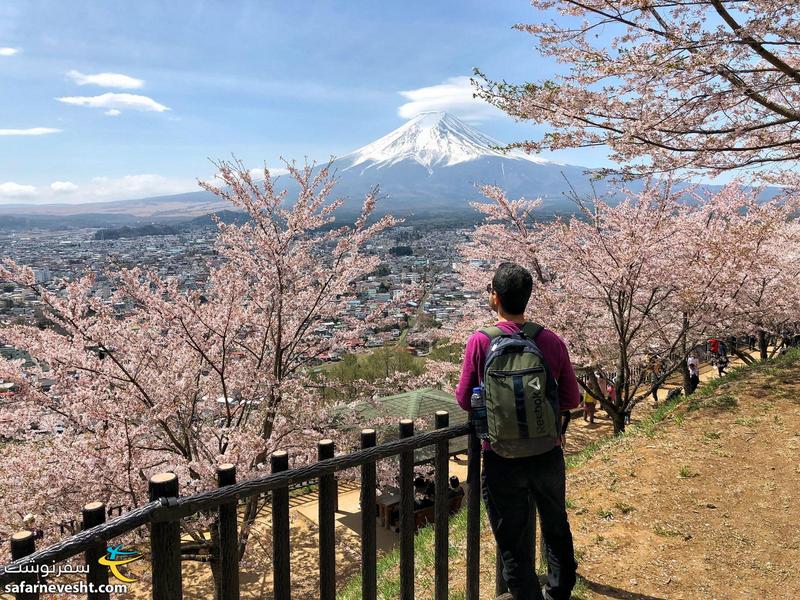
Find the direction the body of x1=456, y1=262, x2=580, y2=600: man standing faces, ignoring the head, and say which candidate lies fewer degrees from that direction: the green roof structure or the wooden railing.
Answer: the green roof structure

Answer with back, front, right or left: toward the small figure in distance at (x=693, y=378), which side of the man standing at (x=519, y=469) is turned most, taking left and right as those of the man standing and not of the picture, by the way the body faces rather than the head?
front

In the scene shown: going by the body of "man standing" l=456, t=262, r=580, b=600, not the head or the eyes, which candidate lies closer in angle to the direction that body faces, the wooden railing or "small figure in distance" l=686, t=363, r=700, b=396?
the small figure in distance

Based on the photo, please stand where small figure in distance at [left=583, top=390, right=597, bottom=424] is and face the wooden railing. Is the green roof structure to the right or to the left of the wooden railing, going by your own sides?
right

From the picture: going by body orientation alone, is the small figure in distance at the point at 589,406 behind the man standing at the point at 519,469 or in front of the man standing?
in front

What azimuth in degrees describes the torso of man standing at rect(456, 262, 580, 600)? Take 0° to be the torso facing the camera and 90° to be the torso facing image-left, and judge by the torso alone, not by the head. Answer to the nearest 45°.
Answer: approximately 180°
